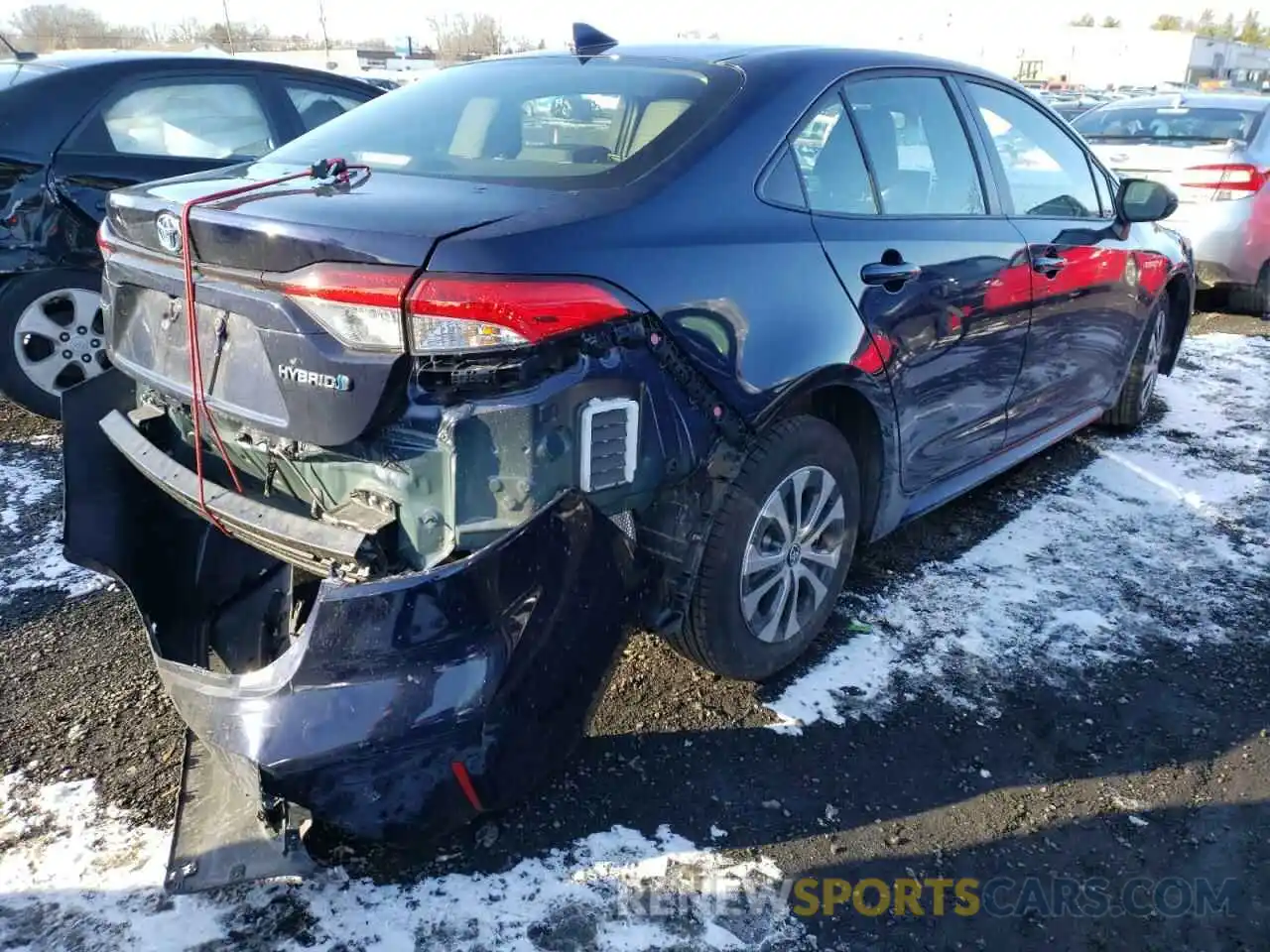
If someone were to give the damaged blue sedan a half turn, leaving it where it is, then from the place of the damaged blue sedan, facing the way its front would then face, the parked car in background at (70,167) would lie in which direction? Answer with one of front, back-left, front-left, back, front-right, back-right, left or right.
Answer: right

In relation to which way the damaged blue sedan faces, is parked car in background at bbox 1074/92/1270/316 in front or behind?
in front

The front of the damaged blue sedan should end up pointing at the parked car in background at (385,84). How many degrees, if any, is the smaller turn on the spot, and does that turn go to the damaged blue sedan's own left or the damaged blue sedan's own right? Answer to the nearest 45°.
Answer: approximately 45° to the damaged blue sedan's own left

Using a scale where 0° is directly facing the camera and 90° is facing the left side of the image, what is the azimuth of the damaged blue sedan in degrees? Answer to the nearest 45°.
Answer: approximately 225°

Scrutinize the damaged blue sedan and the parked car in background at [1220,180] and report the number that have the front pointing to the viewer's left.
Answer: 0
